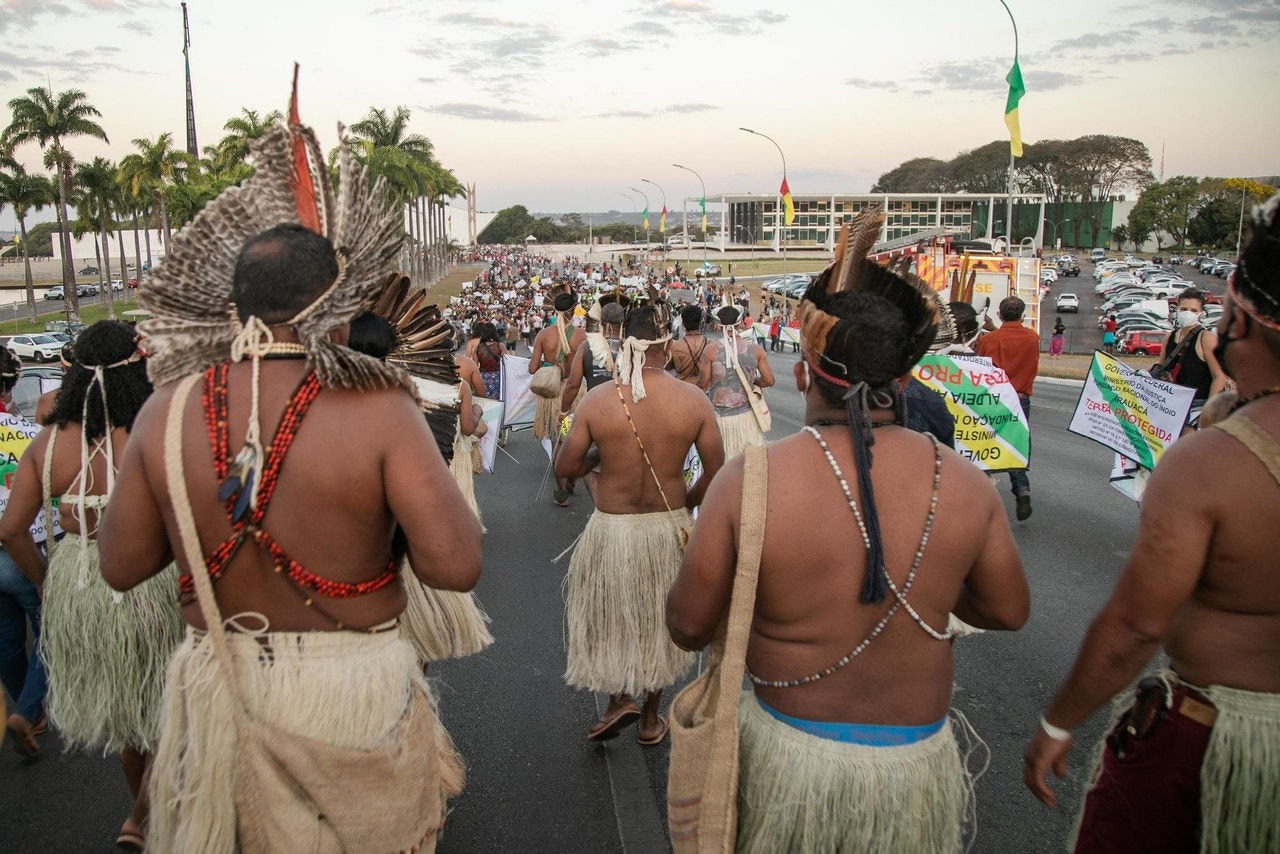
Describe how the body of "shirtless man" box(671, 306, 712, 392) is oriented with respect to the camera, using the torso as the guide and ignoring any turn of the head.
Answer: away from the camera

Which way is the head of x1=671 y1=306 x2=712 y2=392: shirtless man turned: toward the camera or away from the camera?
away from the camera

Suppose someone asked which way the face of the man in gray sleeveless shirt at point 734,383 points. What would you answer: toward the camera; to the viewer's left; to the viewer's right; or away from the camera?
away from the camera

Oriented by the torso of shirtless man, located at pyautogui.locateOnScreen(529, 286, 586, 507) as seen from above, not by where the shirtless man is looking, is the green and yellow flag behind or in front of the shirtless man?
in front

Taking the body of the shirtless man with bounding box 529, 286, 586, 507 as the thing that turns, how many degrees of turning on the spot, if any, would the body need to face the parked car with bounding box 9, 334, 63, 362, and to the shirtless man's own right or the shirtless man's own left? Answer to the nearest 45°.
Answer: approximately 45° to the shirtless man's own left

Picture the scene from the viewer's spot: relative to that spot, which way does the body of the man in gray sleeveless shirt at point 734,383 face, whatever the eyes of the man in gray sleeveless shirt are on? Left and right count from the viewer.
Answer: facing away from the viewer

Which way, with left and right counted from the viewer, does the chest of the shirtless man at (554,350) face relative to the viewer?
facing away from the viewer

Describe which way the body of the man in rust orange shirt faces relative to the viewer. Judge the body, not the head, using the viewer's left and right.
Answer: facing away from the viewer

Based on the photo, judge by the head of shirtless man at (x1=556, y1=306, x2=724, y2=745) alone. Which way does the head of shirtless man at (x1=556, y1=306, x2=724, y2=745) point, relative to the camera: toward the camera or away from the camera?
away from the camera

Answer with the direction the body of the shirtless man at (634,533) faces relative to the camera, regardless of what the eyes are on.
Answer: away from the camera

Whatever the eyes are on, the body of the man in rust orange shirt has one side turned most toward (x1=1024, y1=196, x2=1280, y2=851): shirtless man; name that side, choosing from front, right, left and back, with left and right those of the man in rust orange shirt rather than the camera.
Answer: back

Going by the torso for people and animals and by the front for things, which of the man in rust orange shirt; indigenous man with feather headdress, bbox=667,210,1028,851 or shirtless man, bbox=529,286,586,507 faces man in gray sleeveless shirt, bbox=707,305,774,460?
the indigenous man with feather headdress

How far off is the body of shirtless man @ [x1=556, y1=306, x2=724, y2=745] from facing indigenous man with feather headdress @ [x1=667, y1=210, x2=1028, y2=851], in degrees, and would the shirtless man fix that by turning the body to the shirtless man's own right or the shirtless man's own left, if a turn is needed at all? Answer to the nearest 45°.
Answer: approximately 180°

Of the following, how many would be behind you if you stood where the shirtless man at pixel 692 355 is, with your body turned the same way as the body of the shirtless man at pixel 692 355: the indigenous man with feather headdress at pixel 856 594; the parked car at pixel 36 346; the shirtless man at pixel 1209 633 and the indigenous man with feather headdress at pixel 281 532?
3

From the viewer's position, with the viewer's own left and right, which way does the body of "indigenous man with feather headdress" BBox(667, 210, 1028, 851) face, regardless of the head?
facing away from the viewer

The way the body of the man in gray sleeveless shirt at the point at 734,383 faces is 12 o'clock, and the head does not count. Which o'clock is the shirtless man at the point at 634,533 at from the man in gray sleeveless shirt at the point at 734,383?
the shirtless man at the point at 634,533 is roughly at 6 o'clock from the man in gray sleeveless shirt at the point at 734,383.
